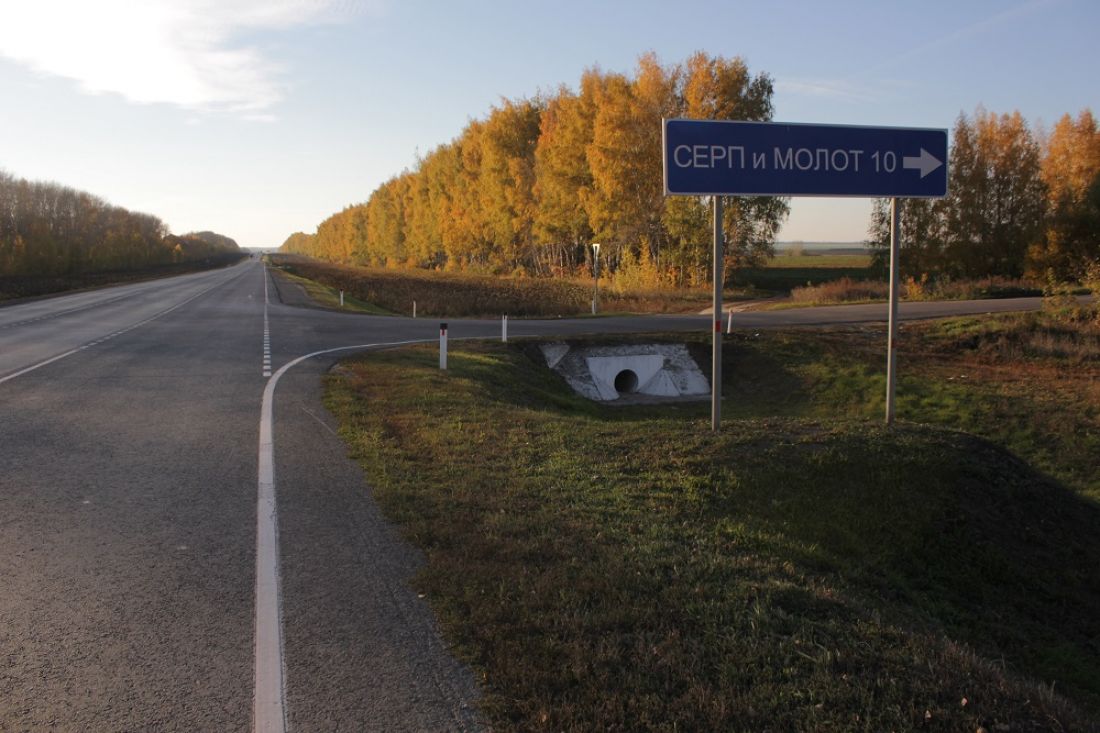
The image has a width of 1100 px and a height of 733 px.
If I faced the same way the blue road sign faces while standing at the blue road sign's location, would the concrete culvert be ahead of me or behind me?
behind

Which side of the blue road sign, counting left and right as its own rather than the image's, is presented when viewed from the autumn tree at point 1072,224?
back

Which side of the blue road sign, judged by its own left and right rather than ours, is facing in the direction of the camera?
front

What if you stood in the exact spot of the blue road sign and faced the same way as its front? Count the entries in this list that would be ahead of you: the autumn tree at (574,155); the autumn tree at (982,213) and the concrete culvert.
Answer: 0

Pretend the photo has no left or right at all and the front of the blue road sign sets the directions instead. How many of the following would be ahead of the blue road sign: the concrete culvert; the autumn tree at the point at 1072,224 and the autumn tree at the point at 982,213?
0

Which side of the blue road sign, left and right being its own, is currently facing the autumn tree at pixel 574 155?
back

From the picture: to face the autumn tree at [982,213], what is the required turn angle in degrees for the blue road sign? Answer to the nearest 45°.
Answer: approximately 180°
